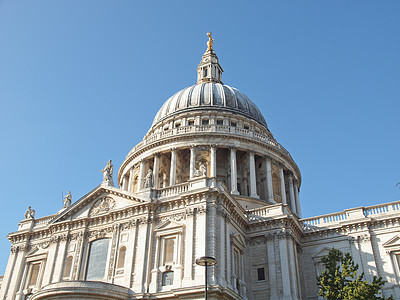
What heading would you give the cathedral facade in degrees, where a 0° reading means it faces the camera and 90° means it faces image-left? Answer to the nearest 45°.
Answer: approximately 45°

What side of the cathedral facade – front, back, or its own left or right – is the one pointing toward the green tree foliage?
left
